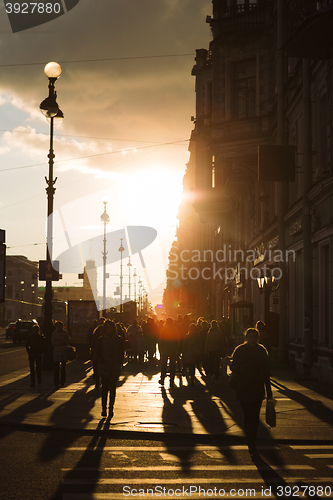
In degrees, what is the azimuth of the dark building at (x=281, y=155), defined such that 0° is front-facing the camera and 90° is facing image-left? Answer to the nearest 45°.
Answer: approximately 90°

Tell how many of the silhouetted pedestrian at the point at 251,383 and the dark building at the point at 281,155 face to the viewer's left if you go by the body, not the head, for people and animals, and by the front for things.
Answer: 1

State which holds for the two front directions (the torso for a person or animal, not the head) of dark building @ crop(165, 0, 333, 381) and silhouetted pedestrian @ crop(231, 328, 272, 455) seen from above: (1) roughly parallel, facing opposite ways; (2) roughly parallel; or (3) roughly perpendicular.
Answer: roughly perpendicular

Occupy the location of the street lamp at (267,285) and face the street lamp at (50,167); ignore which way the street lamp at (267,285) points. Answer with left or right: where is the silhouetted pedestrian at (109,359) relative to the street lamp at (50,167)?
left

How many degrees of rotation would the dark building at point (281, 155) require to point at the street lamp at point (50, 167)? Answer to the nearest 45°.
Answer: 0° — it already faces it
